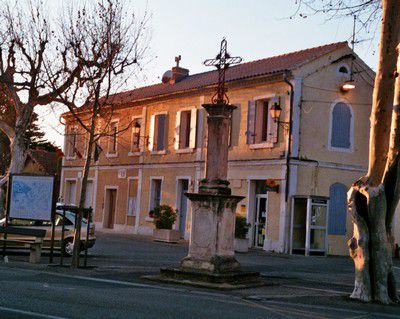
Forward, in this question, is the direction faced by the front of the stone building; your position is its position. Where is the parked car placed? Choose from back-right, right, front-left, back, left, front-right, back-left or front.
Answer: front

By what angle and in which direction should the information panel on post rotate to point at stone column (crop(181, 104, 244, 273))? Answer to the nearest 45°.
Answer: approximately 45° to its left

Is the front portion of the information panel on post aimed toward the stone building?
no

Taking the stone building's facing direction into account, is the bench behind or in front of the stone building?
in front

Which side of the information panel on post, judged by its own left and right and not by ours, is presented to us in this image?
front

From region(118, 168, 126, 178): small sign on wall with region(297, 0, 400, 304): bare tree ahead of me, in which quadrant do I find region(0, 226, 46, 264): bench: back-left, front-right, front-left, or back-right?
front-right

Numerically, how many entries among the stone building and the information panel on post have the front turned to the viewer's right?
0

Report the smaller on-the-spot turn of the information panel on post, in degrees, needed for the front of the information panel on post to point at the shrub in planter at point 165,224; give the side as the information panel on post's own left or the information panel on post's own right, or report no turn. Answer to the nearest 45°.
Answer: approximately 135° to the information panel on post's own left

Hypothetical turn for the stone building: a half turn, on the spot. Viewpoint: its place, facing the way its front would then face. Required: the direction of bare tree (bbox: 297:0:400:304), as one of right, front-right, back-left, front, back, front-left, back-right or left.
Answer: back-right

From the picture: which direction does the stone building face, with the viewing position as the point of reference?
facing the viewer and to the left of the viewer

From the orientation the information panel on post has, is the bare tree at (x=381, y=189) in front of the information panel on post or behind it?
in front

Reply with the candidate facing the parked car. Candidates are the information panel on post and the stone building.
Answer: the stone building

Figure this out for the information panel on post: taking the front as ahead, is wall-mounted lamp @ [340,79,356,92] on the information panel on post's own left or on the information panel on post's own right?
on the information panel on post's own left
